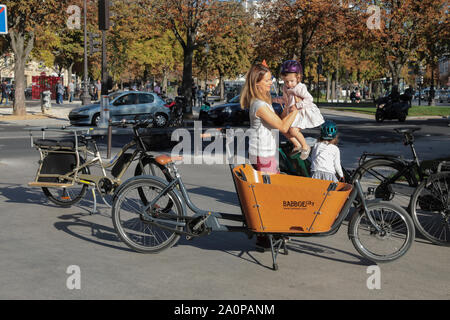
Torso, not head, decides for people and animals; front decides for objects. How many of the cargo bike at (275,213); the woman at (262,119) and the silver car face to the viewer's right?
2

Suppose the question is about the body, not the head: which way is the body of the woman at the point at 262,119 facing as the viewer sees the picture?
to the viewer's right

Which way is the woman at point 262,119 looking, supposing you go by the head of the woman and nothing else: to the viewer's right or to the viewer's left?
to the viewer's right

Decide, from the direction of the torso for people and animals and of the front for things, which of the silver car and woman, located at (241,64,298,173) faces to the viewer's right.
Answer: the woman

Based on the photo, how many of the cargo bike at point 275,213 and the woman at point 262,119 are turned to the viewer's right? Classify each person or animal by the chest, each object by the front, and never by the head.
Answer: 2

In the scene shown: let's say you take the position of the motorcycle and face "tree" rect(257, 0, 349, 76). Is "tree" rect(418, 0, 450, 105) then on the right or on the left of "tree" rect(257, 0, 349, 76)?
right

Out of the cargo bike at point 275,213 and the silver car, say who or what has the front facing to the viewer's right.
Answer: the cargo bike

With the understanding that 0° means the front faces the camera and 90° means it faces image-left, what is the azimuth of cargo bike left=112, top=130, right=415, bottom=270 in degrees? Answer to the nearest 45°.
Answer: approximately 270°

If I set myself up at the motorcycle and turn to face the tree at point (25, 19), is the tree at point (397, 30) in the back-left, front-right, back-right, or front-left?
back-right
